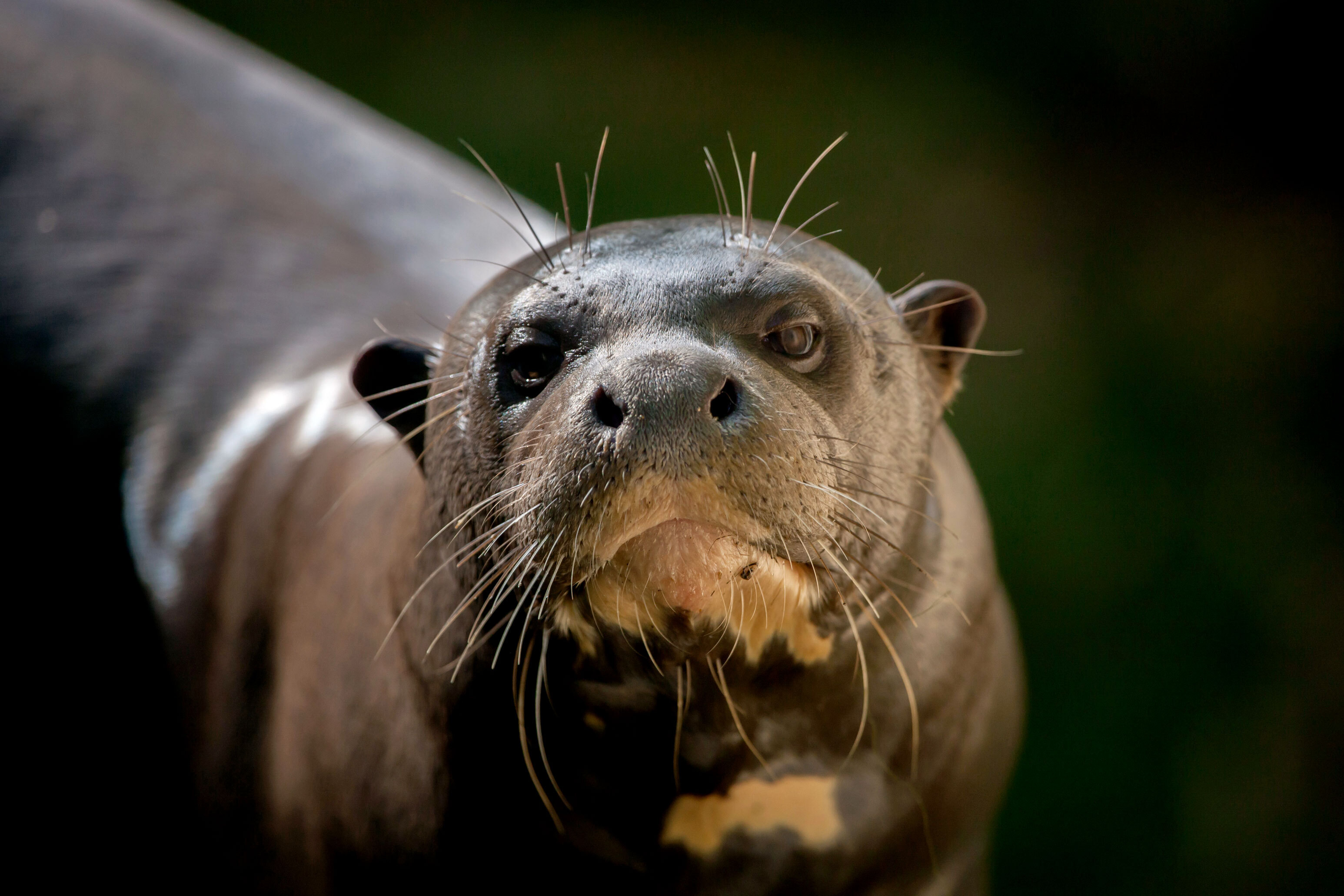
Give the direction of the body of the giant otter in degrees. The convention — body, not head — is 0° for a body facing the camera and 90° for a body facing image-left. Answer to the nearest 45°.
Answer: approximately 315°
